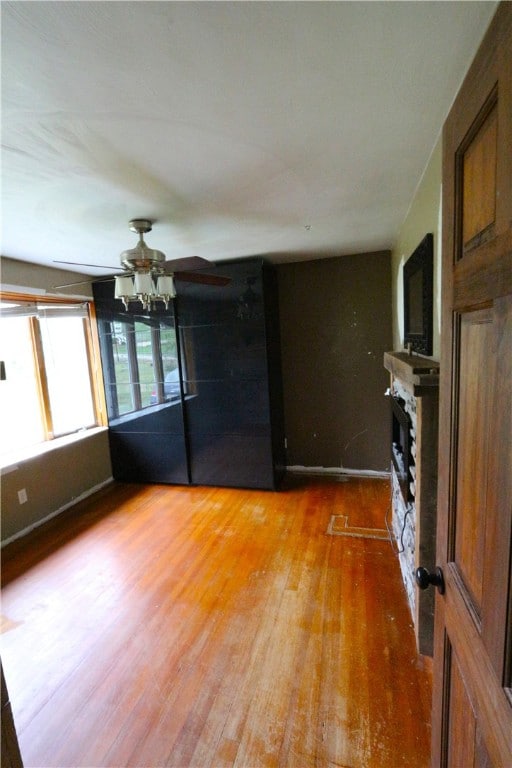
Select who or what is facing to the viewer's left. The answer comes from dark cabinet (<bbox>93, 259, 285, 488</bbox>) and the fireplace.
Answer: the fireplace

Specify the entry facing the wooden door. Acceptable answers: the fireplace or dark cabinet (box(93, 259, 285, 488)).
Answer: the dark cabinet

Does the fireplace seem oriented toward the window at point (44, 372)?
yes

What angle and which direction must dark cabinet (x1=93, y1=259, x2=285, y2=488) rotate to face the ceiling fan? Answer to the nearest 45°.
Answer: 0° — it already faces it

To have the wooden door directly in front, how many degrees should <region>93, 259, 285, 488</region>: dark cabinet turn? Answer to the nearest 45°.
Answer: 0° — it already faces it

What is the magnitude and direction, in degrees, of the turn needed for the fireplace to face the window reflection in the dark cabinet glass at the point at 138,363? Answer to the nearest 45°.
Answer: approximately 45° to its right

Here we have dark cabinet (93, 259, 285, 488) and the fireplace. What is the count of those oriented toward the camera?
1

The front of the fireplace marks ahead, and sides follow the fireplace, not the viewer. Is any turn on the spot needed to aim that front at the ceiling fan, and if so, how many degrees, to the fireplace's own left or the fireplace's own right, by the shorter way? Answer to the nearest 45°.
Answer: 0° — it already faces it

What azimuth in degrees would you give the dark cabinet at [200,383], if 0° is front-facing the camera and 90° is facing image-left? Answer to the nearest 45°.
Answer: approximately 0°

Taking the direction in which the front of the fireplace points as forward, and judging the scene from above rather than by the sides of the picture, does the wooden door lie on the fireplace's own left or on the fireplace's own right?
on the fireplace's own left

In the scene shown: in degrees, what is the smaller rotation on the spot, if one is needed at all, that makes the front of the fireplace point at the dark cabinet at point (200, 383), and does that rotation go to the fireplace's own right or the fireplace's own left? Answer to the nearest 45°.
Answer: approximately 45° to the fireplace's own right

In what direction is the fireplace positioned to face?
to the viewer's left
